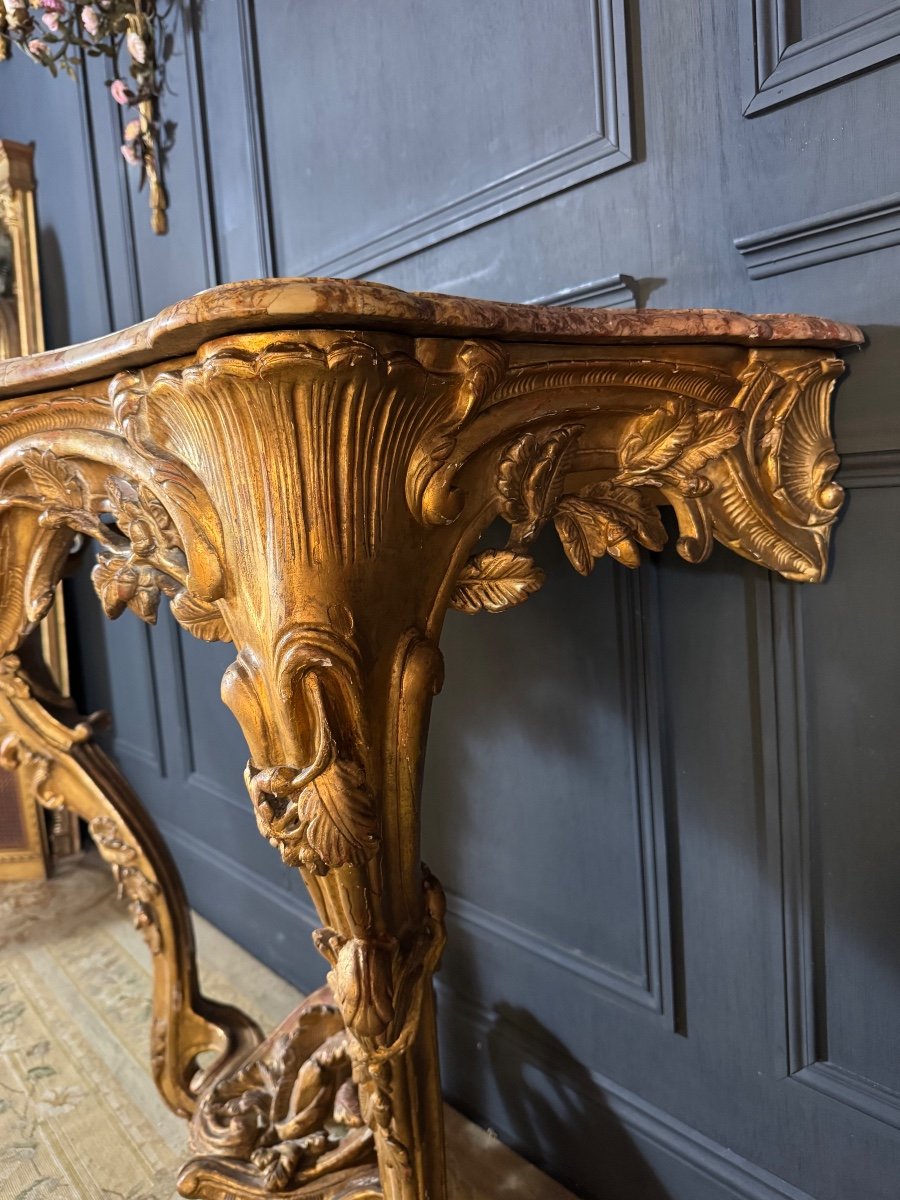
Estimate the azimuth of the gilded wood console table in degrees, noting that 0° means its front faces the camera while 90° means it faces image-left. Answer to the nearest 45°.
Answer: approximately 45°
